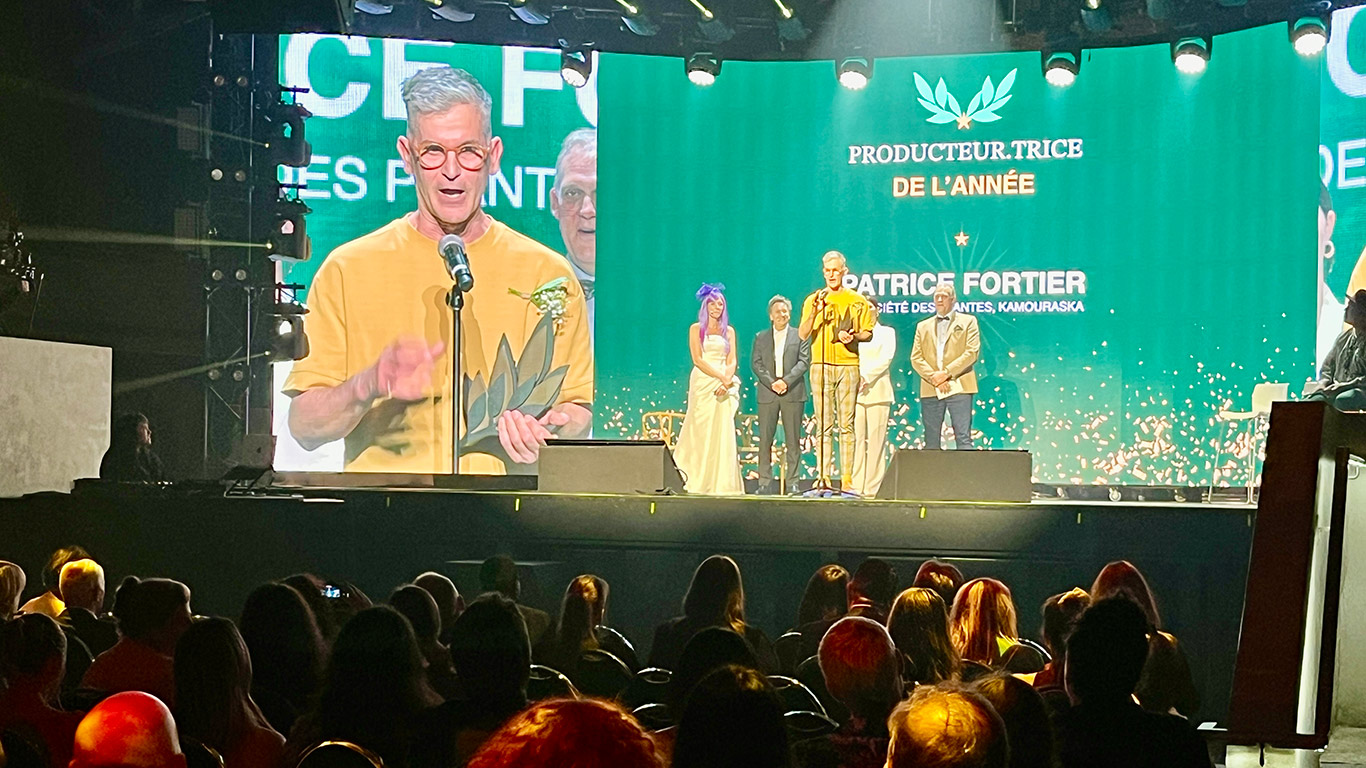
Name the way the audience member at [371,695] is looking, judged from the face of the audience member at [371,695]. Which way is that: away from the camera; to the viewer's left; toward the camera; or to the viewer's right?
away from the camera

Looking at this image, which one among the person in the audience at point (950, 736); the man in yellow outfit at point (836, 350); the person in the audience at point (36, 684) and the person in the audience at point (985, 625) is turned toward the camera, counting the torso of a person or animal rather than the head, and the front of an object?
the man in yellow outfit

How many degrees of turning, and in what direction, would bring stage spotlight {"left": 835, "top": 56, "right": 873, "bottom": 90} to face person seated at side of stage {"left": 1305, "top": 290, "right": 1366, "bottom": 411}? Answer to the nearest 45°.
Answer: approximately 45° to its left

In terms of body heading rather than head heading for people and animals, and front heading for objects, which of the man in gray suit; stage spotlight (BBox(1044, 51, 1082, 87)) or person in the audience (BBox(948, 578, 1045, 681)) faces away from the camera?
the person in the audience

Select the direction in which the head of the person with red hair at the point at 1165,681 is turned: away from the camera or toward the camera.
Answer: away from the camera

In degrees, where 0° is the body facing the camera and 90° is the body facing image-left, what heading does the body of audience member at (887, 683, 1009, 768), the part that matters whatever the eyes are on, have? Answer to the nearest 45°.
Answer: approximately 180°

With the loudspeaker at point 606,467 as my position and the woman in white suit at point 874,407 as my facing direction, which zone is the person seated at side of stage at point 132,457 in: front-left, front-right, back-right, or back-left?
back-left

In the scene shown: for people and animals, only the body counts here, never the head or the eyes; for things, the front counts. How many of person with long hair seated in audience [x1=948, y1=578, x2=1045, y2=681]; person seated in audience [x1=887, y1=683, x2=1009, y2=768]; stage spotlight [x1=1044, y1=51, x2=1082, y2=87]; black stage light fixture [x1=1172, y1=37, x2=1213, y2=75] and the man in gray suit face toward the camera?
3

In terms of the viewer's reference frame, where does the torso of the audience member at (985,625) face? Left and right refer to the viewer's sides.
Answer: facing away from the viewer

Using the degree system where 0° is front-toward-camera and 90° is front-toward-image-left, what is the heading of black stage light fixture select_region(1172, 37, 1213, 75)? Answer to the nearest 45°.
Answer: approximately 0°

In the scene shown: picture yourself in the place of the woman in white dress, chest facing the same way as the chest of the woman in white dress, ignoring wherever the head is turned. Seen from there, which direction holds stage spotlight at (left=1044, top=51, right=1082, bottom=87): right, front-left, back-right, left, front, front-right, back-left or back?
front-left

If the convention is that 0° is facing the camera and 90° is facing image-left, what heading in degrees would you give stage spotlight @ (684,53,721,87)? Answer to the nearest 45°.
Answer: approximately 0°
